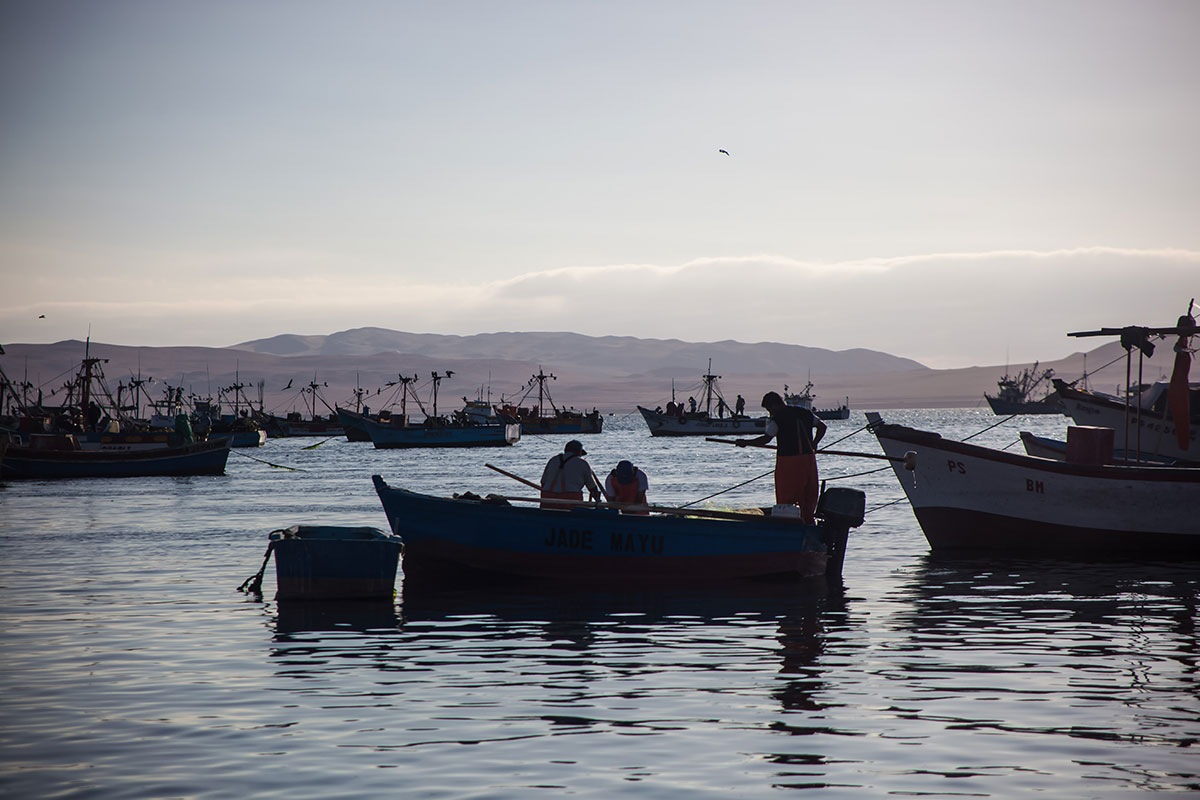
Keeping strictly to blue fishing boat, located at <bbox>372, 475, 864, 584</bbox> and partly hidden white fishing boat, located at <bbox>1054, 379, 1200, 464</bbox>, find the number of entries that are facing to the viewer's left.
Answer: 2

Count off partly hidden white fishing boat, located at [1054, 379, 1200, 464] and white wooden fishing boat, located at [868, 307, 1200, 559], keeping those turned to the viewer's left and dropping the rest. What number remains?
2

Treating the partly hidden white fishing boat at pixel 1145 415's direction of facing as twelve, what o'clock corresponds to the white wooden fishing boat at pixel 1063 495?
The white wooden fishing boat is roughly at 9 o'clock from the partly hidden white fishing boat.

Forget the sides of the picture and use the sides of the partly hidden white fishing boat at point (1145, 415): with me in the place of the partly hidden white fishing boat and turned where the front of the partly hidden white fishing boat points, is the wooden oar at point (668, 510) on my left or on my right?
on my left

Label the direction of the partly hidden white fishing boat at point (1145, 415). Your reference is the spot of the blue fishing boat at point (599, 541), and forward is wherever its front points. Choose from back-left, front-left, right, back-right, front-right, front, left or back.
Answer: back-right

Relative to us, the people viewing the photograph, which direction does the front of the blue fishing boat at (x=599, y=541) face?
facing to the left of the viewer

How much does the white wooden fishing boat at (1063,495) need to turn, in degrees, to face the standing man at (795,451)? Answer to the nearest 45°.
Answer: approximately 45° to its left

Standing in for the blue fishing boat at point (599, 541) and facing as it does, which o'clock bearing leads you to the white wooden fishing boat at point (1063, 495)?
The white wooden fishing boat is roughly at 5 o'clock from the blue fishing boat.

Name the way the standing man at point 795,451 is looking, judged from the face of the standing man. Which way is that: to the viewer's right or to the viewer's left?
to the viewer's left

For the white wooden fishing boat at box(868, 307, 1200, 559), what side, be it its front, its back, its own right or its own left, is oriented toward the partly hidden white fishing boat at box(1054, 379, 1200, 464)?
right

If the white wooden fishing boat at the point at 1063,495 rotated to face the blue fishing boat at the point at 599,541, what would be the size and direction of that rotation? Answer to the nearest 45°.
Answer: approximately 45° to its left

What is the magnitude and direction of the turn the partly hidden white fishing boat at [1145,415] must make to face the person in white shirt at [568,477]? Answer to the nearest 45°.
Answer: approximately 90° to its left

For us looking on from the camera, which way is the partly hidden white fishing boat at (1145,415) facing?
facing to the left of the viewer

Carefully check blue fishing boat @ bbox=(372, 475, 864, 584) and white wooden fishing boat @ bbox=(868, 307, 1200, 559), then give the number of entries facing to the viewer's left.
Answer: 2

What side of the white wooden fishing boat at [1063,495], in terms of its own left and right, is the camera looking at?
left
